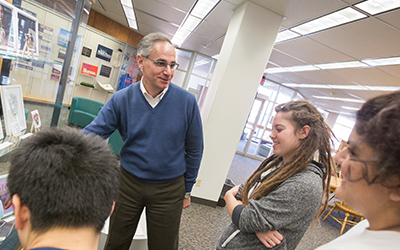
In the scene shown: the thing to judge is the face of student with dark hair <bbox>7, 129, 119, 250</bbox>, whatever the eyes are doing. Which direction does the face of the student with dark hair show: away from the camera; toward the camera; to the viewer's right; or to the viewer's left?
away from the camera

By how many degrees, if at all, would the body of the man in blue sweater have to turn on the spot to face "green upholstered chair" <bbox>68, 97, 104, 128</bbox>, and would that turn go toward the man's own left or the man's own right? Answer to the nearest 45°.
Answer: approximately 180°

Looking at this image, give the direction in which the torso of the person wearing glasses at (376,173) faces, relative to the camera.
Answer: to the viewer's left

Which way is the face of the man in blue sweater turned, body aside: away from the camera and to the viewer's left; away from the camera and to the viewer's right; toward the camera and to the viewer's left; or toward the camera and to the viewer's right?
toward the camera and to the viewer's right

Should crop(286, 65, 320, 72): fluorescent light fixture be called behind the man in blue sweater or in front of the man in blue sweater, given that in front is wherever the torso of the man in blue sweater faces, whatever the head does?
behind

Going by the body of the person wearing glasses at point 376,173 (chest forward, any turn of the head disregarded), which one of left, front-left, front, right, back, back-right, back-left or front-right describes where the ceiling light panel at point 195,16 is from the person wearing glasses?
front-right

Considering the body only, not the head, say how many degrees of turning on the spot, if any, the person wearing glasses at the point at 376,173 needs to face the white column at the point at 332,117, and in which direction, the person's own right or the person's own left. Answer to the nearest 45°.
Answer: approximately 90° to the person's own right

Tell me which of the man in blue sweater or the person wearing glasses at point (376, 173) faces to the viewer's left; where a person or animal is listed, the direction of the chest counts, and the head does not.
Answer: the person wearing glasses

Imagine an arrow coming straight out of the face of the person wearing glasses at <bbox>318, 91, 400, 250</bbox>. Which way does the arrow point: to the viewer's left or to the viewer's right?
to the viewer's left

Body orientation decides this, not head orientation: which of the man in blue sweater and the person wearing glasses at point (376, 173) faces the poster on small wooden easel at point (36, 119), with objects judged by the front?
the person wearing glasses

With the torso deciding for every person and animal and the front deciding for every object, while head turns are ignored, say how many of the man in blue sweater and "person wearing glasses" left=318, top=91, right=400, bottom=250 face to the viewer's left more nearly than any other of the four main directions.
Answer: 1
